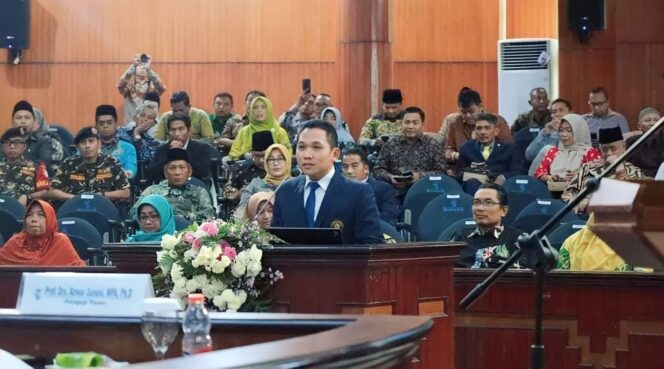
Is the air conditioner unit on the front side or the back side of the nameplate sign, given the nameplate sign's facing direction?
on the back side

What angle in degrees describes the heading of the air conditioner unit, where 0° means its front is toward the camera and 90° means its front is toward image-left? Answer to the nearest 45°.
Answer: approximately 0°

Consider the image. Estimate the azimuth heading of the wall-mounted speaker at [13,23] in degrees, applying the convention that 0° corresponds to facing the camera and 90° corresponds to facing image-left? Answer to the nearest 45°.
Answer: approximately 0°

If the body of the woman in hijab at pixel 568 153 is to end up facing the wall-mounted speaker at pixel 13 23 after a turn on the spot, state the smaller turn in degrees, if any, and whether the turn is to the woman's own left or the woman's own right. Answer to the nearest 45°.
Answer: approximately 90° to the woman's own right

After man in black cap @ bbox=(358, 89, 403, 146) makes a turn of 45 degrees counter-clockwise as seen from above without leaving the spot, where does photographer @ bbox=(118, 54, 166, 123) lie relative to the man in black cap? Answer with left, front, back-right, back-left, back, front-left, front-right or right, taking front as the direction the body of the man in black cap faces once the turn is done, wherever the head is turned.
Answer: back

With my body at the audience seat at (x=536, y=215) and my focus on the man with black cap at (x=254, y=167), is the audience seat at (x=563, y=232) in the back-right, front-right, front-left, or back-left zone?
back-left

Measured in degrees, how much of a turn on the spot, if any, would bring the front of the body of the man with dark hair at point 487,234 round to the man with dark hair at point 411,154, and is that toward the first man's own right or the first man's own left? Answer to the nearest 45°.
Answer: approximately 135° to the first man's own right

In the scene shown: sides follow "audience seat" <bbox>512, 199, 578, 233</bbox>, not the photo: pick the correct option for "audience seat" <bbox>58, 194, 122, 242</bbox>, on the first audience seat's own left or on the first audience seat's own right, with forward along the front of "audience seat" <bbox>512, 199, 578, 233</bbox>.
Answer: on the first audience seat's own right

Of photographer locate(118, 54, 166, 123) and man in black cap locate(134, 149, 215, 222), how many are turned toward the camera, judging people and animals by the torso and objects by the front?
2

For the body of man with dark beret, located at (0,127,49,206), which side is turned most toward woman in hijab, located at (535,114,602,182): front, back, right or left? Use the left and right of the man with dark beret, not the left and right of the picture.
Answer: left

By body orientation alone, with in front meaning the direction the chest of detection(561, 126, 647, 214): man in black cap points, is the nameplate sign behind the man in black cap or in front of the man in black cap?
in front
